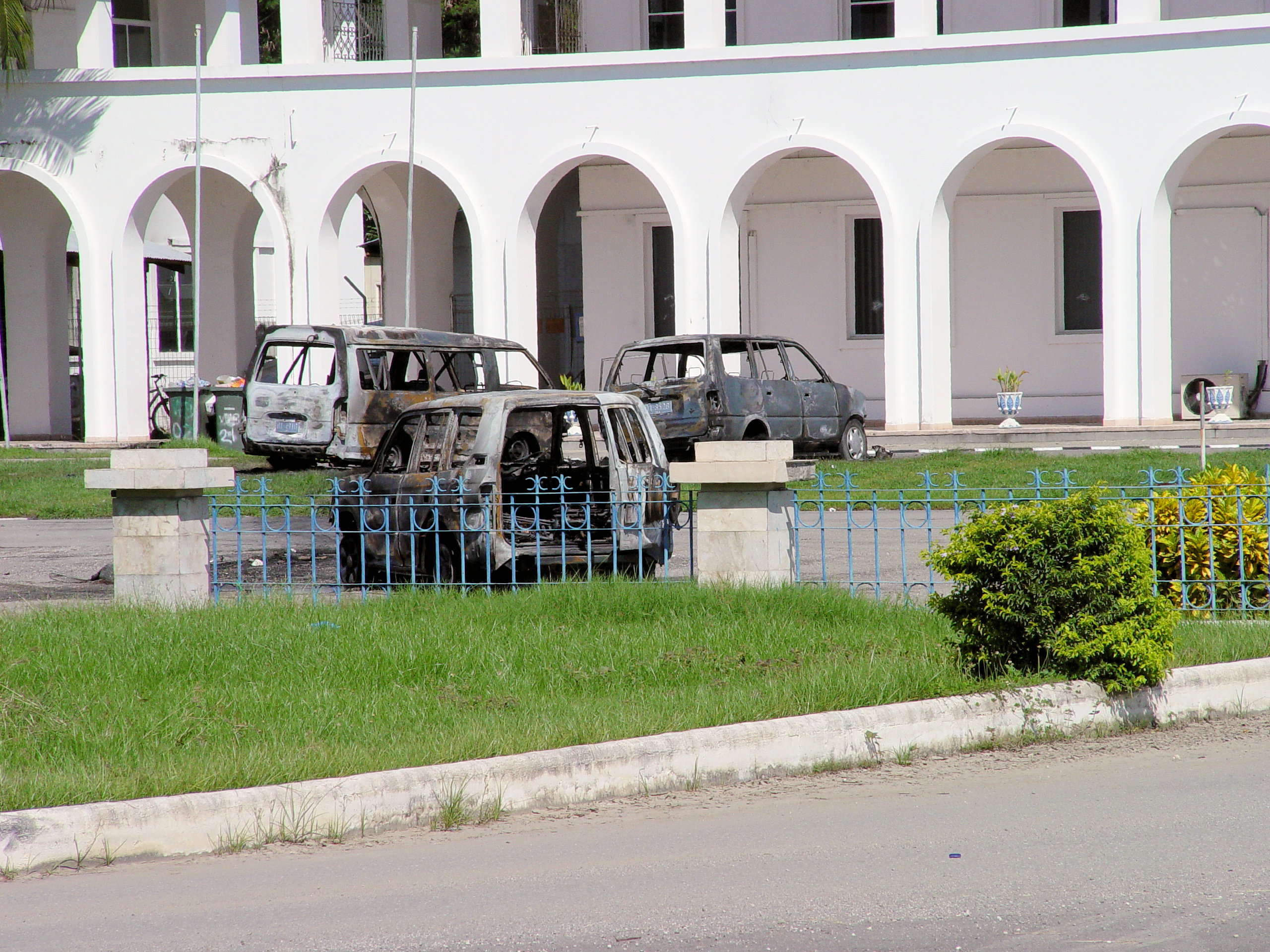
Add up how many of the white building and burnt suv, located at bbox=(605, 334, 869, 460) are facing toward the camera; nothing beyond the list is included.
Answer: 1

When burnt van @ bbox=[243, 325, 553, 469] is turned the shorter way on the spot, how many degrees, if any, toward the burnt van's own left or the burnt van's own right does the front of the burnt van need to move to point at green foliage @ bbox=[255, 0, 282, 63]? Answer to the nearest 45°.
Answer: approximately 45° to the burnt van's own left

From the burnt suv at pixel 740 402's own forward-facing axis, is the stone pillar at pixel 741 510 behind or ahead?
behind

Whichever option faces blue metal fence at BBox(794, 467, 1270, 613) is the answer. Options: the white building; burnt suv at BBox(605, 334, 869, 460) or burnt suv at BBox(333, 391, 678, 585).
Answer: the white building

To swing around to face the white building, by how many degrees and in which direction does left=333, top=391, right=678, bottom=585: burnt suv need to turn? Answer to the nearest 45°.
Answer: approximately 45° to its right

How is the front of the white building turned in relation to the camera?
facing the viewer

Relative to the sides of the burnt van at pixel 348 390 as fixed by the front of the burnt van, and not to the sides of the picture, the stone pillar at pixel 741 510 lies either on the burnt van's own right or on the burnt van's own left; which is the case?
on the burnt van's own right

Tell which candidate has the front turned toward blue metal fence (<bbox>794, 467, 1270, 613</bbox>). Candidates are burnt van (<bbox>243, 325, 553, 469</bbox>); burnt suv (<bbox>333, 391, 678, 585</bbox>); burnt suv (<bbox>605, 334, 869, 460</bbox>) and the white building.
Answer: the white building

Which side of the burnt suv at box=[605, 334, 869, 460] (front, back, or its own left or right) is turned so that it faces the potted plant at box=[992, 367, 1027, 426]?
front

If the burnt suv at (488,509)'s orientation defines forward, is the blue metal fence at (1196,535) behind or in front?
behind

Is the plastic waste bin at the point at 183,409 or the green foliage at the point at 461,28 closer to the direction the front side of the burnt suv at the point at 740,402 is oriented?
the green foliage

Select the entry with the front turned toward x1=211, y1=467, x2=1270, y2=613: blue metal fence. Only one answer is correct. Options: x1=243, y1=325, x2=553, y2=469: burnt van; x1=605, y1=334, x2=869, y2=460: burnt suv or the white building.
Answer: the white building

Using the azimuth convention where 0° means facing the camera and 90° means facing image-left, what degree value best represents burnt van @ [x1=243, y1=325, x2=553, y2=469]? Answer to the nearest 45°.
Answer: approximately 225°

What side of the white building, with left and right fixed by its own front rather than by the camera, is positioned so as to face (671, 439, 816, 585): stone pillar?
front

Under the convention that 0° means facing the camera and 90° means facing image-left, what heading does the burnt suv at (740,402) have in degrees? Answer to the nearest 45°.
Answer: approximately 225°

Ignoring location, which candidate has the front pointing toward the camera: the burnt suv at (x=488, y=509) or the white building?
the white building
